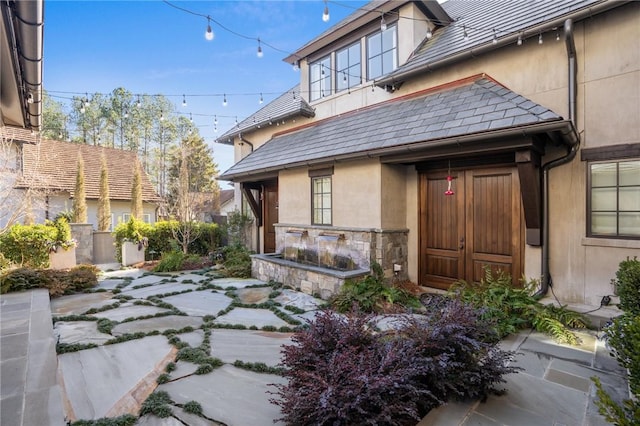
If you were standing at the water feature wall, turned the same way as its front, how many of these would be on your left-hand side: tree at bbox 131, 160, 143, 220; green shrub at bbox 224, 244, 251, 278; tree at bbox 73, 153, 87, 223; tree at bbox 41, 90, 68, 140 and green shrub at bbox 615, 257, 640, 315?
1

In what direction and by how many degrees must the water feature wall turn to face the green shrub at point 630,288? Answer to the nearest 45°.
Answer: approximately 90° to its left

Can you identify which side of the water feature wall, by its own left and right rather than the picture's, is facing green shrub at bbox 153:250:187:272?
right

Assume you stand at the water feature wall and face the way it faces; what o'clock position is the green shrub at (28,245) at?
The green shrub is roughly at 2 o'clock from the water feature wall.

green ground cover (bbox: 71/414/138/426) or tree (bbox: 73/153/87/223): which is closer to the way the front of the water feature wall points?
the green ground cover

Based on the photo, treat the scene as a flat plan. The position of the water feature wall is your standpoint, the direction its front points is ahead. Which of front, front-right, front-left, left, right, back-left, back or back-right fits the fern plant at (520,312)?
left

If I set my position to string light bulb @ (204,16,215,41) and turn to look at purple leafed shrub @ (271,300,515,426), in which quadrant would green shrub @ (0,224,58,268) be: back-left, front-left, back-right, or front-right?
back-right

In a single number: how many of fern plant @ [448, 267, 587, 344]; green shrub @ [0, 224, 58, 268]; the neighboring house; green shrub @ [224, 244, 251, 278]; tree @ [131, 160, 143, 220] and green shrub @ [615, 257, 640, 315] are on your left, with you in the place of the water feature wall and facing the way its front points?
2

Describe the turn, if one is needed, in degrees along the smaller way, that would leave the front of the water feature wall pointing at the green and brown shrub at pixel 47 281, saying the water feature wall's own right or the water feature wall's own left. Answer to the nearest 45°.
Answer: approximately 45° to the water feature wall's own right

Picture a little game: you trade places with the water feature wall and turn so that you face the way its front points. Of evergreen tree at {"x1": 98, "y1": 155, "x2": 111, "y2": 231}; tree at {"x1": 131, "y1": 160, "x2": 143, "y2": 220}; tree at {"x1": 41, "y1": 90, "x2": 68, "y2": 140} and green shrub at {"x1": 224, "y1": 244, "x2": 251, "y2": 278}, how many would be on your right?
4
